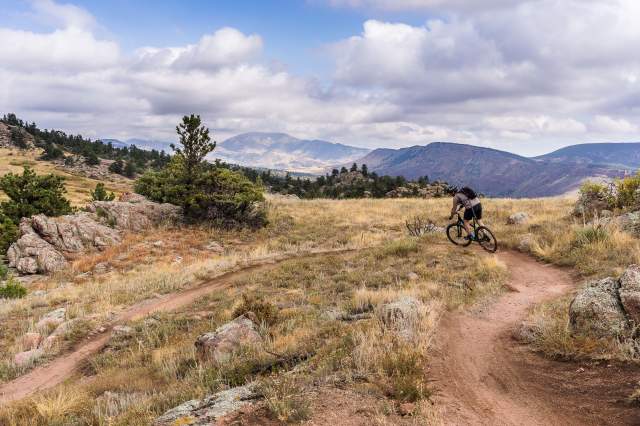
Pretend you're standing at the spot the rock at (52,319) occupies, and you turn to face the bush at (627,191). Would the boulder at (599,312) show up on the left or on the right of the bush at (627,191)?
right

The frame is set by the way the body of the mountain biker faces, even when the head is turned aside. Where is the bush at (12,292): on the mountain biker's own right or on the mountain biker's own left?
on the mountain biker's own left

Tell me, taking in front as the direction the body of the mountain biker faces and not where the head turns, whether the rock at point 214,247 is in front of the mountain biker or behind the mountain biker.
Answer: in front

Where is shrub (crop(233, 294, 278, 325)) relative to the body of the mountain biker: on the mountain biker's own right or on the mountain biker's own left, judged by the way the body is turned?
on the mountain biker's own left

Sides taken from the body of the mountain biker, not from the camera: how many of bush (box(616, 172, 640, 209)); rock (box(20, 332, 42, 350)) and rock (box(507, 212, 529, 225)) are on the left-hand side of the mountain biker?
1

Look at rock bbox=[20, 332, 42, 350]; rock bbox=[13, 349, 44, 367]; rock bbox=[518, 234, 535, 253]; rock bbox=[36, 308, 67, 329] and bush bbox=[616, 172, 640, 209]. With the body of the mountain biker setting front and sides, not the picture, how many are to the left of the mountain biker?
3

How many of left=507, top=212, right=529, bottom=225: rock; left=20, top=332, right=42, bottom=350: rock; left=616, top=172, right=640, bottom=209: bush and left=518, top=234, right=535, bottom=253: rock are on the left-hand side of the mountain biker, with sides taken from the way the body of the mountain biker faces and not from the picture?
1
